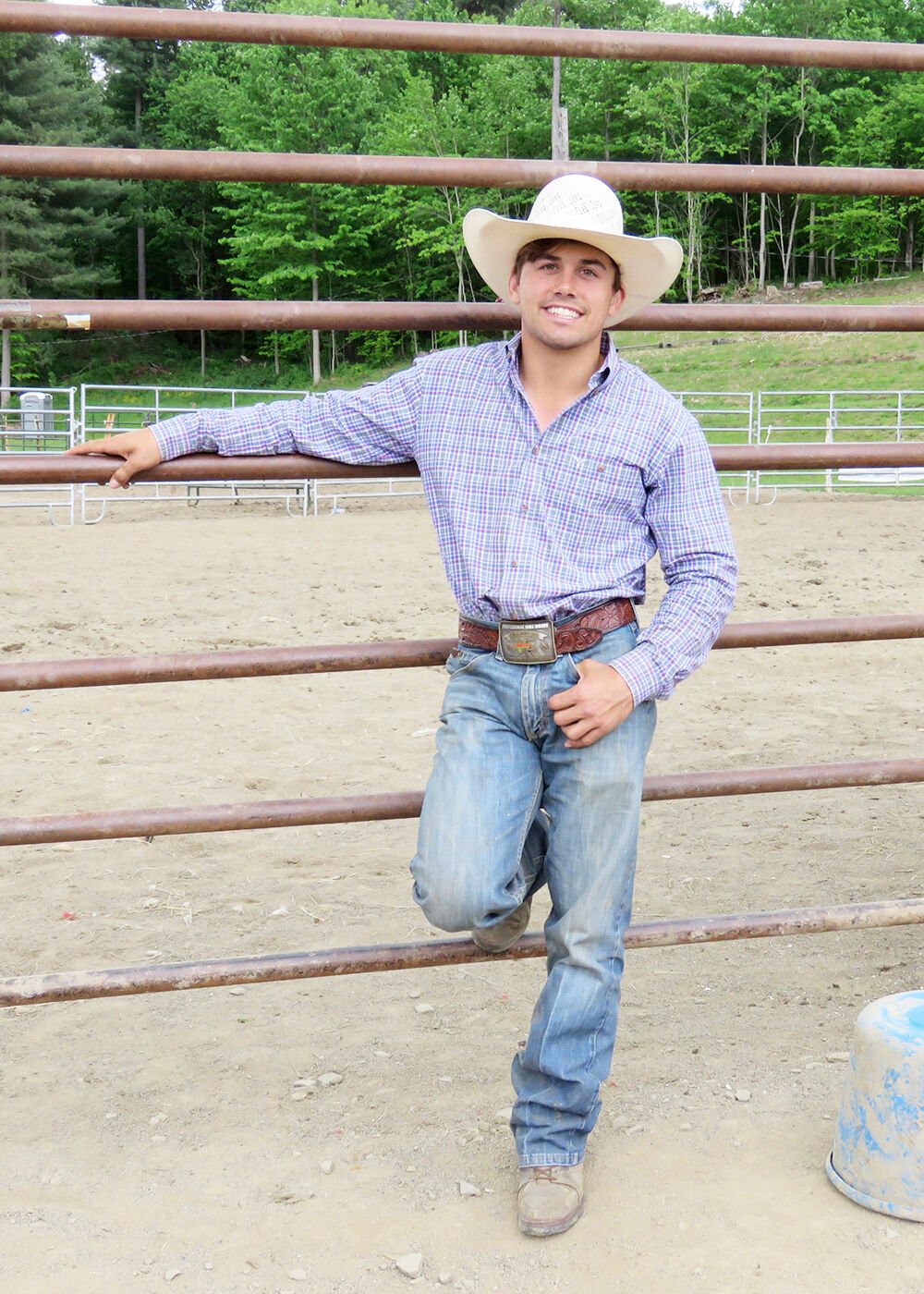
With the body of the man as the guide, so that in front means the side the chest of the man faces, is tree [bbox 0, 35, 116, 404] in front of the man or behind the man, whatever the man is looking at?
behind

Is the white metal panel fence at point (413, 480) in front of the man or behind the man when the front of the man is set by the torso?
behind

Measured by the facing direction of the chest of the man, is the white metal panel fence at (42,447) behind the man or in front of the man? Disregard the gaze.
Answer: behind

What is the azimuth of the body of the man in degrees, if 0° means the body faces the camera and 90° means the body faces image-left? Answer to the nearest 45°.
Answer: approximately 0°
